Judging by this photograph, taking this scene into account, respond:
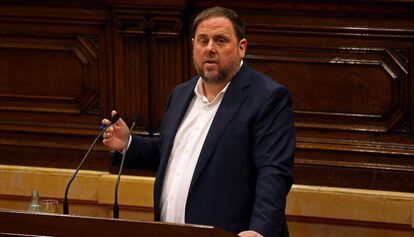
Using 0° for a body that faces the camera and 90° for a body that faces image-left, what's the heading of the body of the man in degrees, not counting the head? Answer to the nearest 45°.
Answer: approximately 45°
